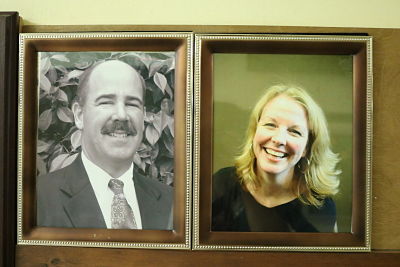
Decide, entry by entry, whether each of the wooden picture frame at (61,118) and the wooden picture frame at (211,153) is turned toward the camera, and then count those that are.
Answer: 2

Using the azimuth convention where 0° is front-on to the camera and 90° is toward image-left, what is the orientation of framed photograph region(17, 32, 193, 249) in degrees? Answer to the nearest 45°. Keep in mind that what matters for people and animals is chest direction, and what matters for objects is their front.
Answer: approximately 0°

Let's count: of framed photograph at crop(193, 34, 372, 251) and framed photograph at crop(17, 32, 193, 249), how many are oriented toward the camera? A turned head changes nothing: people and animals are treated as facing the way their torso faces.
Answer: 2

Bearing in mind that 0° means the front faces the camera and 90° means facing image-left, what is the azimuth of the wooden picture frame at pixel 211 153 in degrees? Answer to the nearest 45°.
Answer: approximately 0°

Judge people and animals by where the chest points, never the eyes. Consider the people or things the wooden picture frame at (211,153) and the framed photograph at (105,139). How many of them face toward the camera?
2
